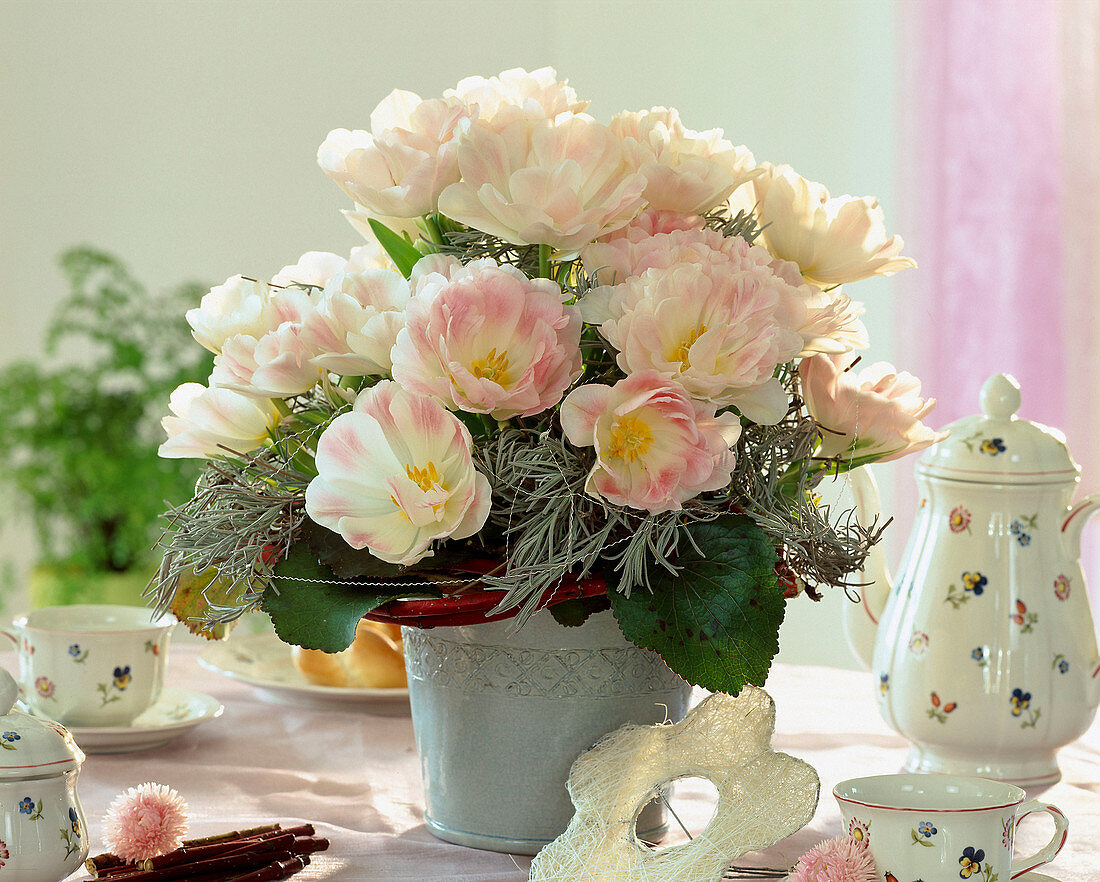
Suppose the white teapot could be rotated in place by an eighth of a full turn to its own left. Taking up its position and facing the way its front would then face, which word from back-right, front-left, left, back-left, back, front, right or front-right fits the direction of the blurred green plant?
right

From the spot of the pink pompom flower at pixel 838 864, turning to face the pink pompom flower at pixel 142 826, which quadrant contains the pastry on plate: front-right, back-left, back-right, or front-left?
front-right

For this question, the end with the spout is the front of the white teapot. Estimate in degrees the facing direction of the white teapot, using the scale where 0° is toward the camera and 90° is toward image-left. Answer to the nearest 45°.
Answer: approximately 90°

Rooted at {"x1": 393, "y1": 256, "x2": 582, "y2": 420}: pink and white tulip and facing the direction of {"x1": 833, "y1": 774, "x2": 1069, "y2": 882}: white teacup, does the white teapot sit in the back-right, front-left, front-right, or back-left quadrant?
front-left
